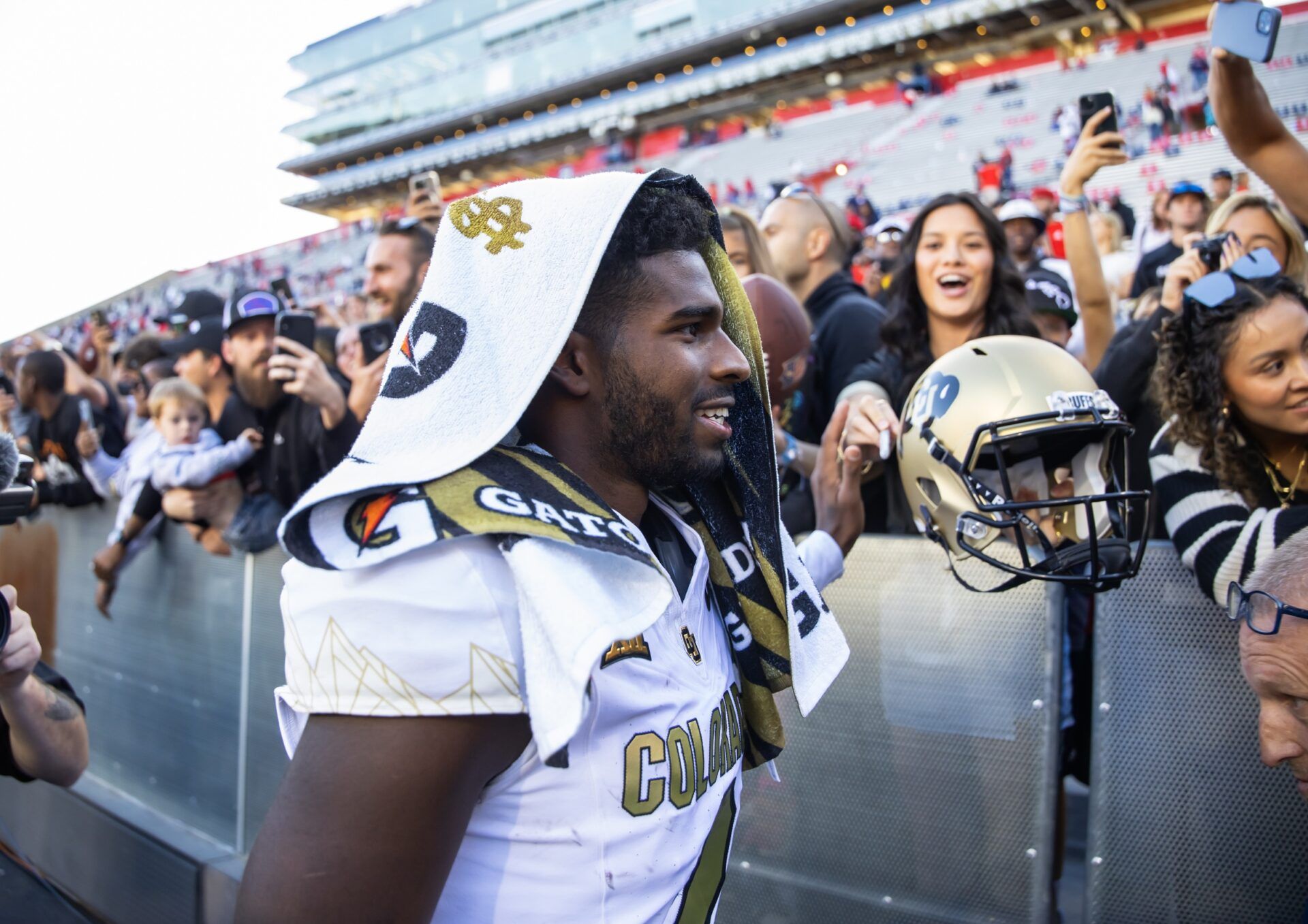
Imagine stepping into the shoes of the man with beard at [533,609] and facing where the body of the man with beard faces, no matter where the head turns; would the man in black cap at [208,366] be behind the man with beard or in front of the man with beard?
behind

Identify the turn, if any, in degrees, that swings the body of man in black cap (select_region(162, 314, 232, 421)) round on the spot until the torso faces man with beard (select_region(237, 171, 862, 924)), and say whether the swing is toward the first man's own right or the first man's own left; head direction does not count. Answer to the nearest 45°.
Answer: approximately 90° to the first man's own left

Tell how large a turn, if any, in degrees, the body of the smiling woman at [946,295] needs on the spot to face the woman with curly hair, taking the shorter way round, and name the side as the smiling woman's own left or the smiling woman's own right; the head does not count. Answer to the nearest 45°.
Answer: approximately 45° to the smiling woman's own left

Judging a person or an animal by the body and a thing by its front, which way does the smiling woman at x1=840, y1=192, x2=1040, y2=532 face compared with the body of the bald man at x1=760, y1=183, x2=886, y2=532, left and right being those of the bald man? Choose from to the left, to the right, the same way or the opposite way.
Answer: to the left

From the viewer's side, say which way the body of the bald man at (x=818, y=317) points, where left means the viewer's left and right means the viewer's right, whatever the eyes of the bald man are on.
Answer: facing to the left of the viewer

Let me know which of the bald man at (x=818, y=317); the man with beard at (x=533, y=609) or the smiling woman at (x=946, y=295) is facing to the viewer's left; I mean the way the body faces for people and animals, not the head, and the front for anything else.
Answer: the bald man

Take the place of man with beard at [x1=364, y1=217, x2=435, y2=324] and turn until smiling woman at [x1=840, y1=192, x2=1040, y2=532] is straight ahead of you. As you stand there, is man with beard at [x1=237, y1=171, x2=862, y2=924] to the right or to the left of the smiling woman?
right

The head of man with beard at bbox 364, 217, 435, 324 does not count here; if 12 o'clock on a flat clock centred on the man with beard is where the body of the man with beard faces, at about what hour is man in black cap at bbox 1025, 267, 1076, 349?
The man in black cap is roughly at 8 o'clock from the man with beard.

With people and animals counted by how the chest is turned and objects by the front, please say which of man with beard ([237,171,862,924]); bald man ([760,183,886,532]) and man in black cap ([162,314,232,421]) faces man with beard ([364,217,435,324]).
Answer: the bald man

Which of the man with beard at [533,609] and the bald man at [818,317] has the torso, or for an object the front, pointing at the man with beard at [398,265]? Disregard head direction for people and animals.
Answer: the bald man

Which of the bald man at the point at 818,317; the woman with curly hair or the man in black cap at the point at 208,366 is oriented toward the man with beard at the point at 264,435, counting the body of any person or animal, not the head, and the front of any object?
the bald man

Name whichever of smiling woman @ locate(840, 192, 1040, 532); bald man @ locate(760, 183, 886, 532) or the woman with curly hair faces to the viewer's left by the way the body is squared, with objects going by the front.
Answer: the bald man

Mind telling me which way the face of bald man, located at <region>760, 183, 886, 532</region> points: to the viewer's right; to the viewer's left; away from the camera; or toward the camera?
to the viewer's left
